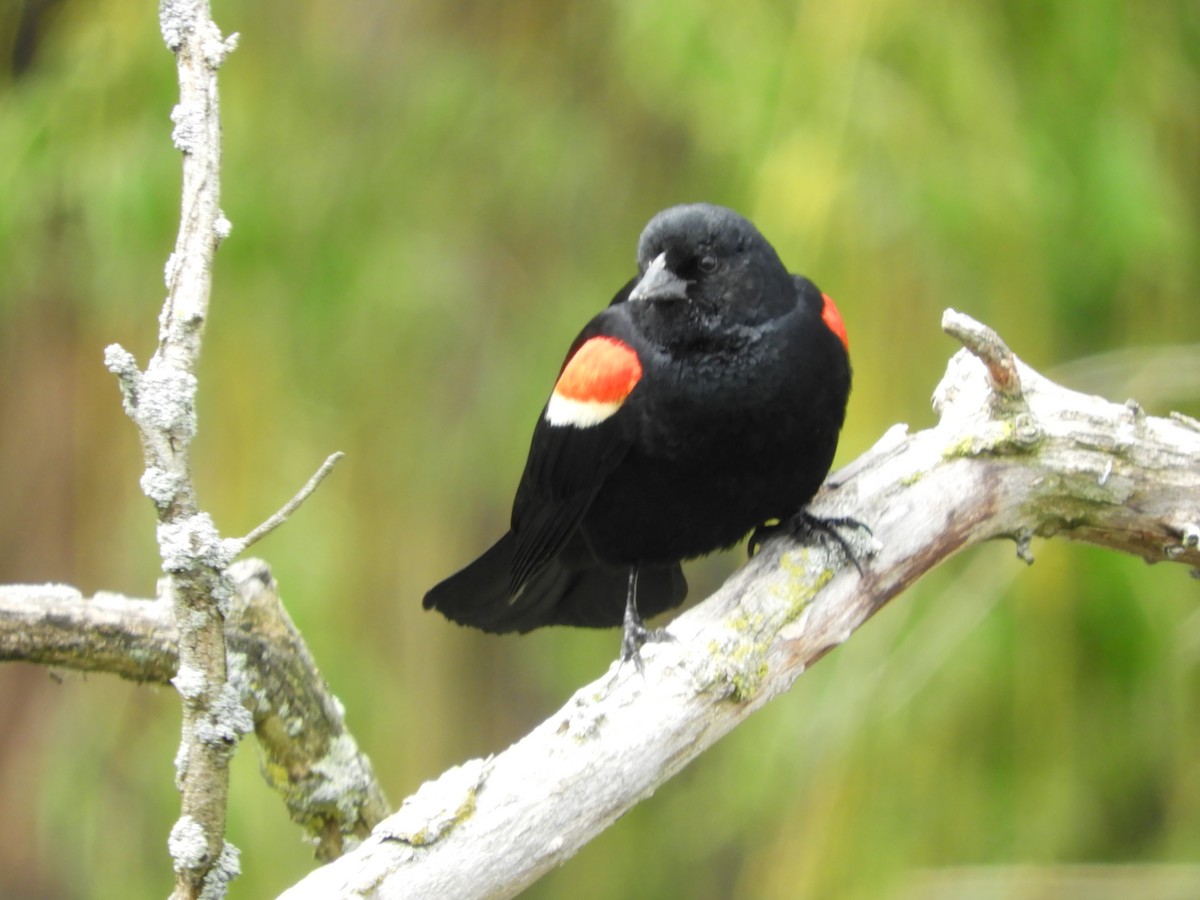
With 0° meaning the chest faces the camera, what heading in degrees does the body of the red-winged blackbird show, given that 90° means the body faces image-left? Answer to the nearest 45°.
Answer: approximately 315°

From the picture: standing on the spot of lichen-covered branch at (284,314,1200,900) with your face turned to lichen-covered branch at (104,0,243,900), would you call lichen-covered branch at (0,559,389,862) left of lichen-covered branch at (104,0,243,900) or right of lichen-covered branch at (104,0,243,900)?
right

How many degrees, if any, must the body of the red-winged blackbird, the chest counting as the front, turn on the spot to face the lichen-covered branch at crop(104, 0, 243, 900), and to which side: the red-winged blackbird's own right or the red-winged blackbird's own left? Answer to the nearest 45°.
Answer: approximately 90° to the red-winged blackbird's own right

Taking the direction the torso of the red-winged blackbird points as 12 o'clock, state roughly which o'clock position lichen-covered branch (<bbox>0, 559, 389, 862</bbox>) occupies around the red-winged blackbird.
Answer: The lichen-covered branch is roughly at 4 o'clock from the red-winged blackbird.
